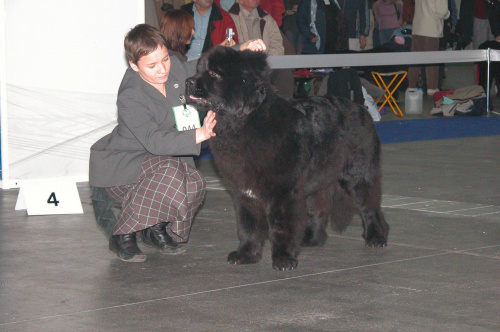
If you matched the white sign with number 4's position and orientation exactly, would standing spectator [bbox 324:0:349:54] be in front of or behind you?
behind

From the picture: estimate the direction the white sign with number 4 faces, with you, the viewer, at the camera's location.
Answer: facing the viewer

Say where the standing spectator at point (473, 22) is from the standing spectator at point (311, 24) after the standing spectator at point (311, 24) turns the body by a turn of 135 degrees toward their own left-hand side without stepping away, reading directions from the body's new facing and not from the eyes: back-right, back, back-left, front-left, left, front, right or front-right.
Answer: front

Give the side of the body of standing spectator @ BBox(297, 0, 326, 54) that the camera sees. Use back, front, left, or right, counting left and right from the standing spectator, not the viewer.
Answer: front

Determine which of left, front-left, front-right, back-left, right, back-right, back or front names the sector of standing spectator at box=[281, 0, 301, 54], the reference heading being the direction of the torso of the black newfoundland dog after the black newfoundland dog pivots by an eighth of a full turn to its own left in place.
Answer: back

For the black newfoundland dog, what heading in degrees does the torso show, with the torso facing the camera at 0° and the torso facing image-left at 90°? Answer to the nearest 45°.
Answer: approximately 45°

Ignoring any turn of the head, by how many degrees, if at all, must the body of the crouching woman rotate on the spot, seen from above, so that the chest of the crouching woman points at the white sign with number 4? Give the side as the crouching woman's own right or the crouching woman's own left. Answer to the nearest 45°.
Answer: approximately 180°

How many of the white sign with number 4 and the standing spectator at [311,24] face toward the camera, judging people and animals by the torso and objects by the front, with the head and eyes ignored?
2

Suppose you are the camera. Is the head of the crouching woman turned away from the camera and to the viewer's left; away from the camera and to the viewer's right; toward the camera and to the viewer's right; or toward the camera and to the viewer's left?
toward the camera and to the viewer's right

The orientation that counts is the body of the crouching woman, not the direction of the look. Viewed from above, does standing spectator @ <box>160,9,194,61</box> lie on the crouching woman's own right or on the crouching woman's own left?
on the crouching woman's own left

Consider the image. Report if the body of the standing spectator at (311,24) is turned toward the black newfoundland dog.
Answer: yes
